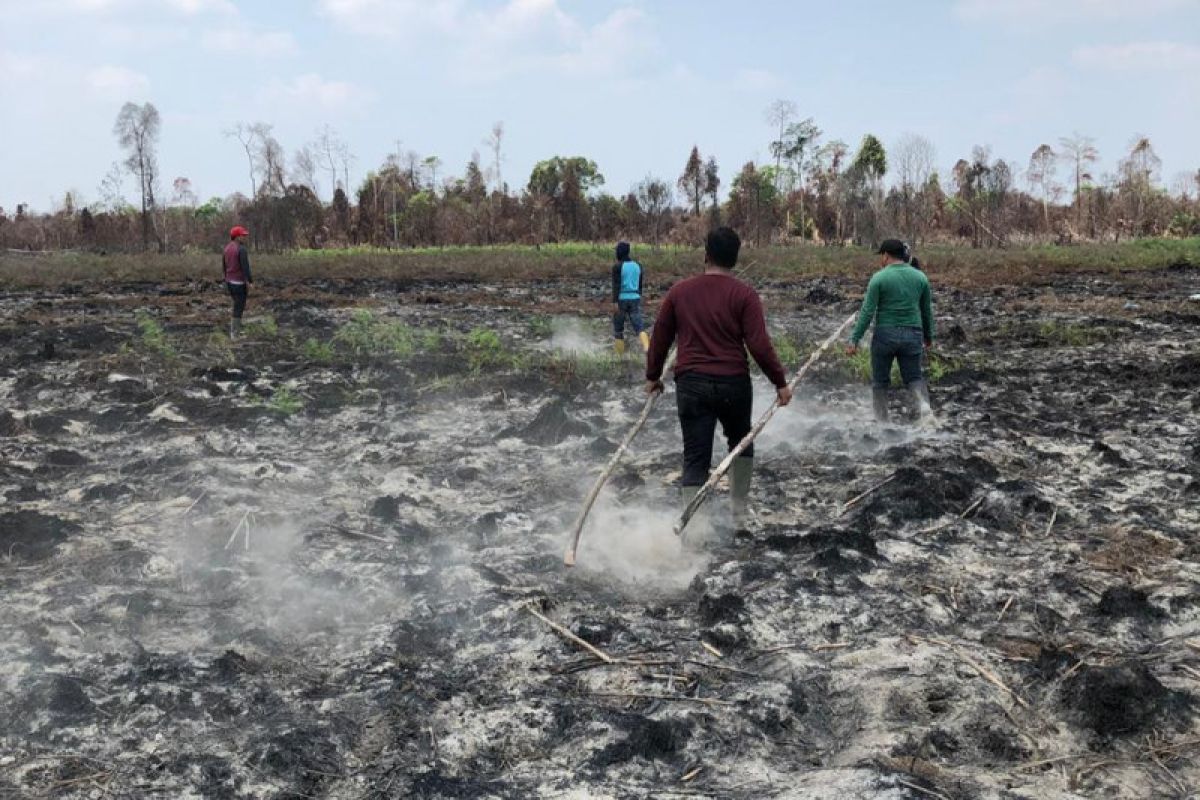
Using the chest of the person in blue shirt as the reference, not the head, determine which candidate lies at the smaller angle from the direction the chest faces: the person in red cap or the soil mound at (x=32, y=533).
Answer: the person in red cap

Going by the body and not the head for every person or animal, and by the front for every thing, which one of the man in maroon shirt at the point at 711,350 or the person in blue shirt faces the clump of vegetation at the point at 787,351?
the man in maroon shirt

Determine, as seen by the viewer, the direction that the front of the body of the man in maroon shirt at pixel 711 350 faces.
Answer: away from the camera

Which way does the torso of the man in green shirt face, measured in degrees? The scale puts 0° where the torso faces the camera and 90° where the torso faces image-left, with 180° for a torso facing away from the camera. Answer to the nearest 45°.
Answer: approximately 135°

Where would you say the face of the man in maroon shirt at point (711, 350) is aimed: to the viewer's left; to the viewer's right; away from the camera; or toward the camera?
away from the camera

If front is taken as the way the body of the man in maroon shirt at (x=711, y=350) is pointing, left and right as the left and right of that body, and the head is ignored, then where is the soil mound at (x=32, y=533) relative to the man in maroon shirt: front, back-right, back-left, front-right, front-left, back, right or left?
left

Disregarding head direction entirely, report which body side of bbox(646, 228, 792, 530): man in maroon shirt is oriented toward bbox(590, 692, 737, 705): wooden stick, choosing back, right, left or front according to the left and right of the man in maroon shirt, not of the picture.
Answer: back

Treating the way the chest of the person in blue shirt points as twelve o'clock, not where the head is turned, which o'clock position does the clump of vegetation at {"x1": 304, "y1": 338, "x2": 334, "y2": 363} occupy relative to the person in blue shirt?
The clump of vegetation is roughly at 10 o'clock from the person in blue shirt.

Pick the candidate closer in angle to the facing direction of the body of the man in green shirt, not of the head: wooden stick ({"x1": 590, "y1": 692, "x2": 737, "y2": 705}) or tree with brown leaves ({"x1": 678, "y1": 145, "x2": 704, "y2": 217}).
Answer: the tree with brown leaves

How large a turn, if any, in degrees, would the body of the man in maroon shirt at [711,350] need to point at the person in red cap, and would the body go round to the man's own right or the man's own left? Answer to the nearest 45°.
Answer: approximately 45° to the man's own left

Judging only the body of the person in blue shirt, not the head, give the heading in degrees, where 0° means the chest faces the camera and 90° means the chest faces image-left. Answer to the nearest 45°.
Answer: approximately 135°

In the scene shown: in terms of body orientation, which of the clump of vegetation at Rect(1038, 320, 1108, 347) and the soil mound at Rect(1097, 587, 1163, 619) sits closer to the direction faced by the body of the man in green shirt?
the clump of vegetation

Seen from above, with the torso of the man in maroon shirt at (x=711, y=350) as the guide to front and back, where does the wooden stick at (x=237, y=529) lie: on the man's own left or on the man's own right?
on the man's own left

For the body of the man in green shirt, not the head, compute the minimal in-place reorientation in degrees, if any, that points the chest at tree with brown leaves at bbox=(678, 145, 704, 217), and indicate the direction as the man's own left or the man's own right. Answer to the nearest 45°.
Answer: approximately 45° to the man's own right

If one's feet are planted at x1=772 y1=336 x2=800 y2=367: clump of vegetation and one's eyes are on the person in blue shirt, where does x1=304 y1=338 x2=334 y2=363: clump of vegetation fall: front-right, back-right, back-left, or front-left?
front-left

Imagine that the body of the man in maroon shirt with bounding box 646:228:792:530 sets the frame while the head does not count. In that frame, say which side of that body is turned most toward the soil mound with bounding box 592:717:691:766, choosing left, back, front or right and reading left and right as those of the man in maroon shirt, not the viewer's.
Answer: back

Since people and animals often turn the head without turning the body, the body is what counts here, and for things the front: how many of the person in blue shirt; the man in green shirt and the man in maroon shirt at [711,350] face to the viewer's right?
0
